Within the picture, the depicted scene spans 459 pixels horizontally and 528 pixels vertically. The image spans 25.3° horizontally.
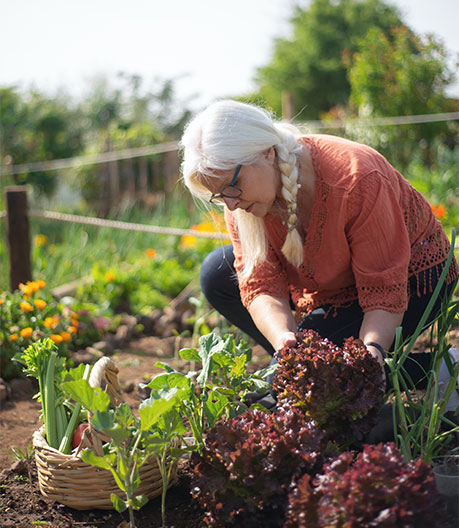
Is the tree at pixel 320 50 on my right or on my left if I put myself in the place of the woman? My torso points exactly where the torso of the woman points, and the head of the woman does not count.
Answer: on my right

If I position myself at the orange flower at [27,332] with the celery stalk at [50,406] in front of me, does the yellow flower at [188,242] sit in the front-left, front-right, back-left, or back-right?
back-left

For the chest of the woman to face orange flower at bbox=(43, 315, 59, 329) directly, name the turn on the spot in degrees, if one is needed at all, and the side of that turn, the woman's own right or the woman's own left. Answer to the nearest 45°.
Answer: approximately 90° to the woman's own right

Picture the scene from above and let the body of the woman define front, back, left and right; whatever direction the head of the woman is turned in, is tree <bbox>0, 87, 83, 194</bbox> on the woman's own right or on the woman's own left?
on the woman's own right

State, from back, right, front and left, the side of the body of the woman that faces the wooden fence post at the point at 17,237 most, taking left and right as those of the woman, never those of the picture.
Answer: right

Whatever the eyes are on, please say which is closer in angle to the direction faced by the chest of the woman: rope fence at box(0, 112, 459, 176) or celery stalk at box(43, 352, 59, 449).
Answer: the celery stalk

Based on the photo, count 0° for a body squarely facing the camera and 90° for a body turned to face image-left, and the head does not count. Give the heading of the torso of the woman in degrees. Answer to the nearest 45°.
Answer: approximately 45°

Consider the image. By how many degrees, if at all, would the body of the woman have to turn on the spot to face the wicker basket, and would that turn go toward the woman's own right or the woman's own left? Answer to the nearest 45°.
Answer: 0° — they already face it

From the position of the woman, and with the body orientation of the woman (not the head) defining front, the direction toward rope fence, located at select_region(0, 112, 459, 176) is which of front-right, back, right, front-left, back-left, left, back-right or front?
back-right

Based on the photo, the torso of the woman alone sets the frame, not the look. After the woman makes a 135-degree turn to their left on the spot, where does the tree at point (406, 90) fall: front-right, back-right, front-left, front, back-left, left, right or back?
left

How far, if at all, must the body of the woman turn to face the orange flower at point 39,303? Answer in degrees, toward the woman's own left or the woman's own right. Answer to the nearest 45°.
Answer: approximately 90° to the woman's own right

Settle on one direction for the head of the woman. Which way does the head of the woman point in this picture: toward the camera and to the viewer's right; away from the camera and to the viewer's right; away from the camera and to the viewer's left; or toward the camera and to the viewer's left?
toward the camera and to the viewer's left

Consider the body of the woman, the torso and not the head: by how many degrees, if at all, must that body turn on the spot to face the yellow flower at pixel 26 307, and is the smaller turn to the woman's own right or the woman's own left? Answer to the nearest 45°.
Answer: approximately 90° to the woman's own right

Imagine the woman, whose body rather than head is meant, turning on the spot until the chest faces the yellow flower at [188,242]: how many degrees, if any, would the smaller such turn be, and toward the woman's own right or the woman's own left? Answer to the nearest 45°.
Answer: approximately 135° to the woman's own right

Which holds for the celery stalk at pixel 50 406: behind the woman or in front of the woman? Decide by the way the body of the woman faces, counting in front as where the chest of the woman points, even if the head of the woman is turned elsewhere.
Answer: in front
